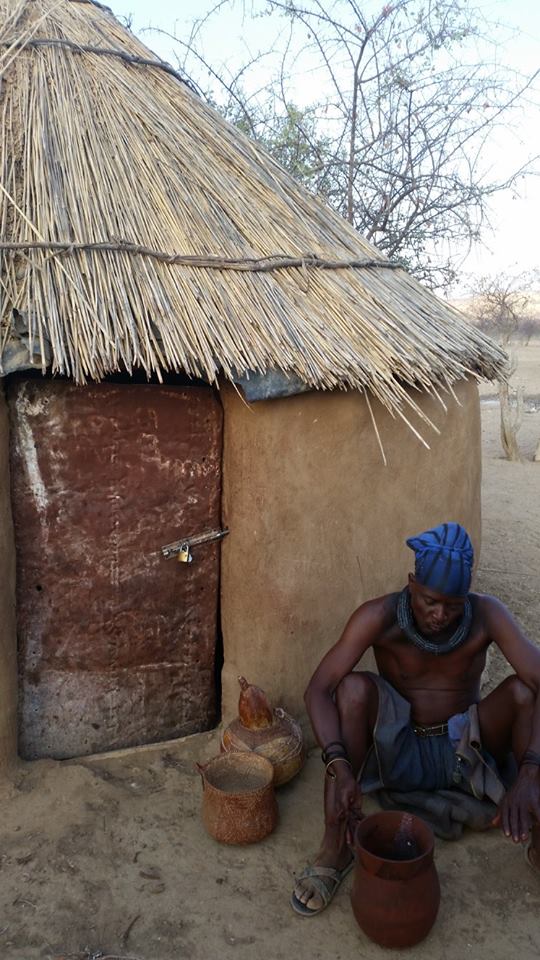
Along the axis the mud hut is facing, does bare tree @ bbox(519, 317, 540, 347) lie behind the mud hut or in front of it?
behind

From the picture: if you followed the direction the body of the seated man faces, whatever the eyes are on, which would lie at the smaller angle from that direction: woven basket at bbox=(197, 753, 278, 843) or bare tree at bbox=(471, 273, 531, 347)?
the woven basket

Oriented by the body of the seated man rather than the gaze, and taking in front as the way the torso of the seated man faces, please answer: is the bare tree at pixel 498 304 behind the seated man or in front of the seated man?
behind

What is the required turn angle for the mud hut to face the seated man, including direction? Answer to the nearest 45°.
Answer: approximately 45° to its left

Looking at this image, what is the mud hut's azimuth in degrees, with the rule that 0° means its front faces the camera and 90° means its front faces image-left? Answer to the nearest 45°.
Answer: approximately 0°

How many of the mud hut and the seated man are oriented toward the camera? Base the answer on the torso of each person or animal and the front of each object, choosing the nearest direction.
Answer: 2

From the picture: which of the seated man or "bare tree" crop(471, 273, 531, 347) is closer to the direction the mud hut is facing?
the seated man

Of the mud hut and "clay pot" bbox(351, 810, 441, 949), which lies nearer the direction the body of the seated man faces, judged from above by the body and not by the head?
the clay pot

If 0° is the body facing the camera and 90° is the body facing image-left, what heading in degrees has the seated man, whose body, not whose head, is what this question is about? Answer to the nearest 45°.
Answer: approximately 0°

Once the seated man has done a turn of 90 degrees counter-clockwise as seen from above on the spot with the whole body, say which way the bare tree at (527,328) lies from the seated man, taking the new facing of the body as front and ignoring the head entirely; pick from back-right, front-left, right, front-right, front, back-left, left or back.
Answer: left
